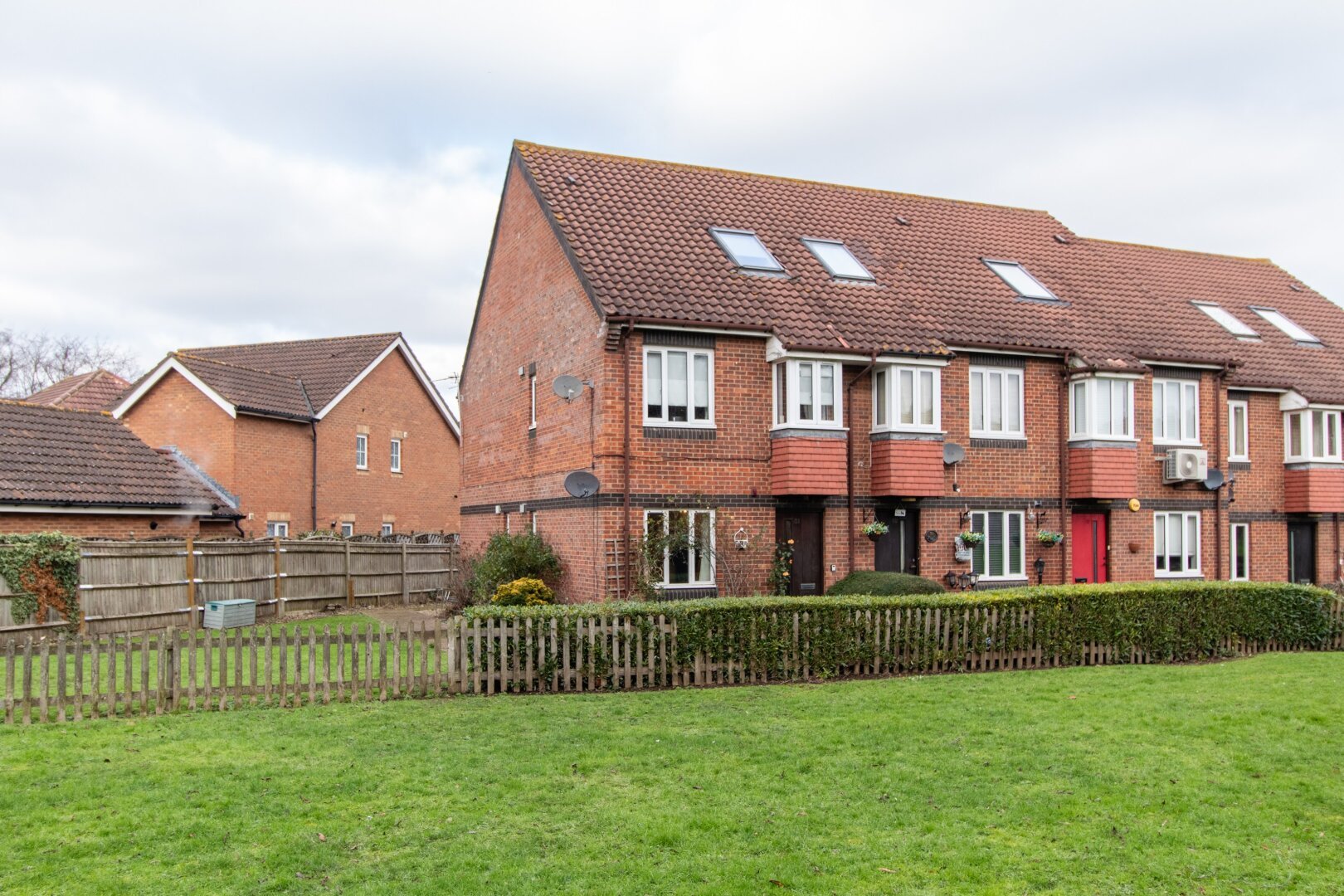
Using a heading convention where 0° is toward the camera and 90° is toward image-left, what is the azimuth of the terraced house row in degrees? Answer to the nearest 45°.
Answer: approximately 315°

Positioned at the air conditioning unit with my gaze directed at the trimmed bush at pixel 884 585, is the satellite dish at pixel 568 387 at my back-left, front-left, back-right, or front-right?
front-right

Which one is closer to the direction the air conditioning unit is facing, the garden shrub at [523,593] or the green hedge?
the green hedge

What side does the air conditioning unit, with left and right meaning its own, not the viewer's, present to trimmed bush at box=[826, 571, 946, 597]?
right

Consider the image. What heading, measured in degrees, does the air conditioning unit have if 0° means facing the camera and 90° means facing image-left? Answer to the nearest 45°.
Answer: approximately 315°

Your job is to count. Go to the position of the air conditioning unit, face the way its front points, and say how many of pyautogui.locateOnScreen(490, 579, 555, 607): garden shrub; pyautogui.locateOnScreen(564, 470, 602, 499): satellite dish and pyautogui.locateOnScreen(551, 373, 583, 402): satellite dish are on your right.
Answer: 3

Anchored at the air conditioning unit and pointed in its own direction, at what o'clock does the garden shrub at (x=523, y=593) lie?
The garden shrub is roughly at 3 o'clock from the air conditioning unit.

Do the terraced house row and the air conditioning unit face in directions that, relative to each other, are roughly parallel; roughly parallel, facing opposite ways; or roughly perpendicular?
roughly parallel

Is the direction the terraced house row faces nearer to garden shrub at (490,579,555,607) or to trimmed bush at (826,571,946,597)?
the trimmed bush

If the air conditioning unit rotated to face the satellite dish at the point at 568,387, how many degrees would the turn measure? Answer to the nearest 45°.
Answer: approximately 90° to its right

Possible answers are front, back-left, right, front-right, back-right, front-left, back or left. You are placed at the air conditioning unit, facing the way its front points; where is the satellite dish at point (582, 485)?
right
